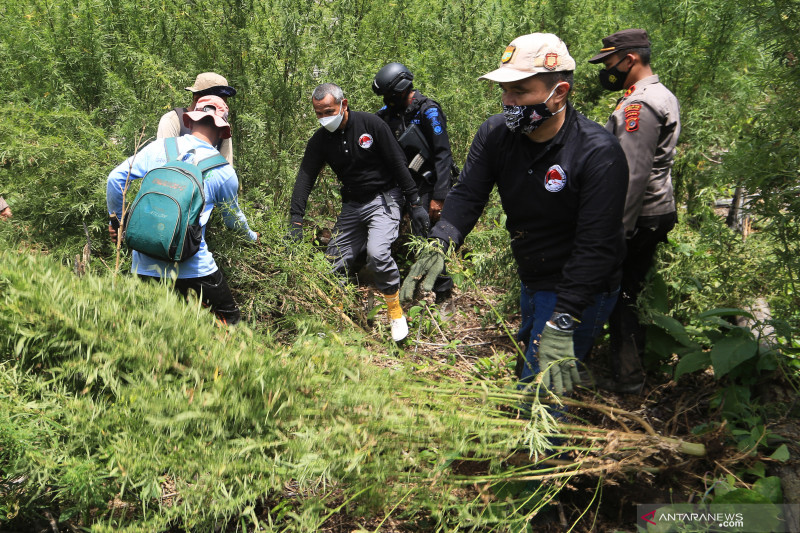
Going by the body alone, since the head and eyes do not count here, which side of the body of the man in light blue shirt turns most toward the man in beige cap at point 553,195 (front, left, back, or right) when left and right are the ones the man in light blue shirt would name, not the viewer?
right

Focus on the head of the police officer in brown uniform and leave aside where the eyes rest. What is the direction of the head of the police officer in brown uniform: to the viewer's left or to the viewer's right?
to the viewer's left

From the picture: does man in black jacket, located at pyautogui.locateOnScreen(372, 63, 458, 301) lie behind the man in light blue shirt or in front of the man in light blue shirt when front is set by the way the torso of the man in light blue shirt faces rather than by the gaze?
in front

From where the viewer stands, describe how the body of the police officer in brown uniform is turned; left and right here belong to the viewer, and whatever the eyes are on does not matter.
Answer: facing to the left of the viewer

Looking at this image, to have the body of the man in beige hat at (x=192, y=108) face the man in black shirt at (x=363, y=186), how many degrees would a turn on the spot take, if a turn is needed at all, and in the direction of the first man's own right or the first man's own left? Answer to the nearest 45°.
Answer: approximately 90° to the first man's own right

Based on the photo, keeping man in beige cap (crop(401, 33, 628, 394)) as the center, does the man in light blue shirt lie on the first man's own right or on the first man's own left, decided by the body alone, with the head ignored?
on the first man's own right

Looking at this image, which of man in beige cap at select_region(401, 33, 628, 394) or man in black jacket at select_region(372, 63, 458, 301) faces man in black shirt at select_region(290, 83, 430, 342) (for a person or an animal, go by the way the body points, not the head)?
man in black jacket at select_region(372, 63, 458, 301)

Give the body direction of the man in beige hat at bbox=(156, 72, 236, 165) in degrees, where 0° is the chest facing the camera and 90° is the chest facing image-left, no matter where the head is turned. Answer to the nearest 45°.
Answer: approximately 315°

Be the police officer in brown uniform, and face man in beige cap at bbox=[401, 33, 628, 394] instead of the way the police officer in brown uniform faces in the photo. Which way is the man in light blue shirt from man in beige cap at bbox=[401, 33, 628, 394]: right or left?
right

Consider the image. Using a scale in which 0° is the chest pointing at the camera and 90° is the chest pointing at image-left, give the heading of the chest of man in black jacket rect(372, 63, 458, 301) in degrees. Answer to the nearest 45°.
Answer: approximately 45°
